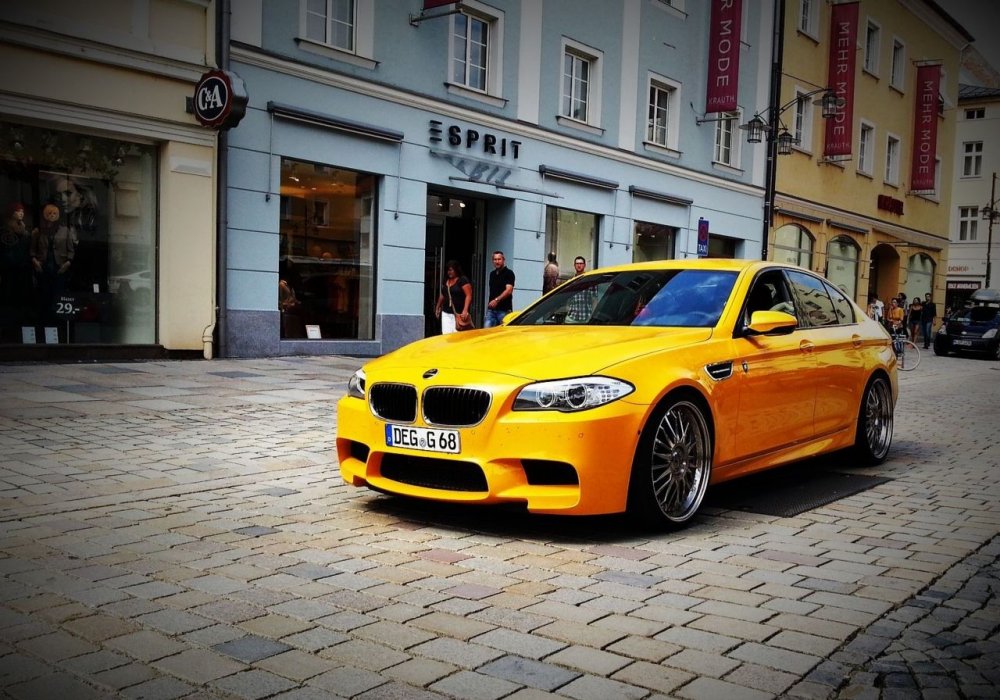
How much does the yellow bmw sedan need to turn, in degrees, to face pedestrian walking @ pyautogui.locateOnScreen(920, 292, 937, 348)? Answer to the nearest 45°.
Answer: approximately 135° to its right

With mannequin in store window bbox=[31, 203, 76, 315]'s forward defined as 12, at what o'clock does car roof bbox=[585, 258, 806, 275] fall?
The car roof is roughly at 11 o'clock from the mannequin in store window.

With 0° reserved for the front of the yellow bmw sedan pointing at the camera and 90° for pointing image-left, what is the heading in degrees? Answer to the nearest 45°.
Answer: approximately 45°

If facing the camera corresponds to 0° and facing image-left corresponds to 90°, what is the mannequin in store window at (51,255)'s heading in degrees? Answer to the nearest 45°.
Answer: approximately 0°

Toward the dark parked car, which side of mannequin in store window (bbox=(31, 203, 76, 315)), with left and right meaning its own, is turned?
left

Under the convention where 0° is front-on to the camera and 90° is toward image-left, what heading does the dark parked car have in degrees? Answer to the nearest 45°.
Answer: approximately 45°

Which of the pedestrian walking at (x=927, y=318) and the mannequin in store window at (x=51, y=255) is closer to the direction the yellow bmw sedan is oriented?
the mannequin in store window

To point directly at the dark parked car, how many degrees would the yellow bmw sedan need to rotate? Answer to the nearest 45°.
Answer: approximately 180°

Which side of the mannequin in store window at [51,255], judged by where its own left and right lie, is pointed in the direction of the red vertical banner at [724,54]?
left
